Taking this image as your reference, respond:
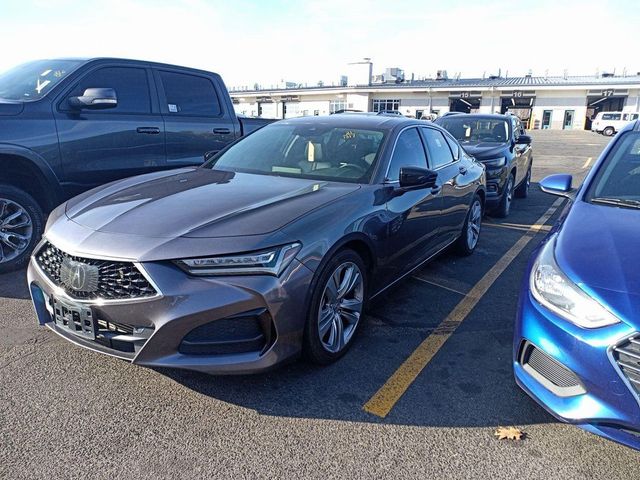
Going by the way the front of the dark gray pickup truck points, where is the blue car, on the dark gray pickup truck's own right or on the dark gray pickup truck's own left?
on the dark gray pickup truck's own left

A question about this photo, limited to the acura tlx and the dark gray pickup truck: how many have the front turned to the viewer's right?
0

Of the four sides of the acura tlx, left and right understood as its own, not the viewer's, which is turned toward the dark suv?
back

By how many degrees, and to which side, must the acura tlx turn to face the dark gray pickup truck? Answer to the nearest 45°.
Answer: approximately 90° to its right

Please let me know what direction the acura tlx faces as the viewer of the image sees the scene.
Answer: facing the viewer and to the left of the viewer

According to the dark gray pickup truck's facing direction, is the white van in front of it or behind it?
behind

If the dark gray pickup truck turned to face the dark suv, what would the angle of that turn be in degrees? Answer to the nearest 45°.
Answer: approximately 135° to its left

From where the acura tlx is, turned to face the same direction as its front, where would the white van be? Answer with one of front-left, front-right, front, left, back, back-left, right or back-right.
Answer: back

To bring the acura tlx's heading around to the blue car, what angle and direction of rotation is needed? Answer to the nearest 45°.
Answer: approximately 90° to its left
